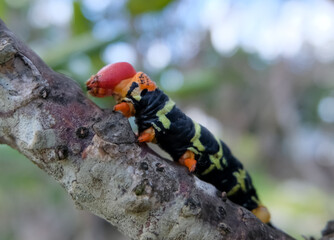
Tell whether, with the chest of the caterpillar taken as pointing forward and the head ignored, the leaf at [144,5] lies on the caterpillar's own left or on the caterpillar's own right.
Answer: on the caterpillar's own right

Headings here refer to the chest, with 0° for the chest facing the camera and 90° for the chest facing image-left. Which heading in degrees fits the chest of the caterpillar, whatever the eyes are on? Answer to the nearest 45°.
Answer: approximately 90°
